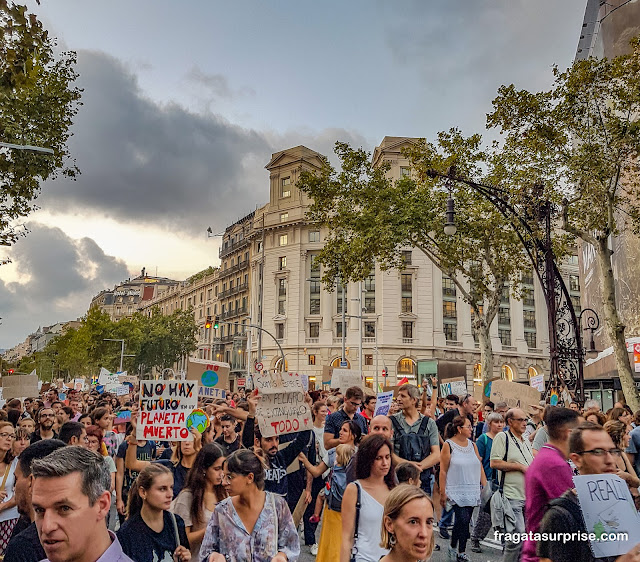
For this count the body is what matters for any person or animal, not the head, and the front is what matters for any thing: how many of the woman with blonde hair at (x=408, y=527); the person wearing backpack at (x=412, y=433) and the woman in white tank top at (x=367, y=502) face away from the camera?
0

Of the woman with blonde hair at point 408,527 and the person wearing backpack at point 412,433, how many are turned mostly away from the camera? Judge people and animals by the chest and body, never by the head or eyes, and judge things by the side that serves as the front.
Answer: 0

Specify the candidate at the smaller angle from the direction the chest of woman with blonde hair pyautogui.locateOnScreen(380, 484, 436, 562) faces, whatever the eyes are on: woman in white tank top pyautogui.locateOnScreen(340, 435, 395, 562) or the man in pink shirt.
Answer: the man in pink shirt

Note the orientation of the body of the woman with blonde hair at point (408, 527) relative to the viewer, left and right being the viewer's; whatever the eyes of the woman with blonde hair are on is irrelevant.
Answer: facing the viewer and to the right of the viewer

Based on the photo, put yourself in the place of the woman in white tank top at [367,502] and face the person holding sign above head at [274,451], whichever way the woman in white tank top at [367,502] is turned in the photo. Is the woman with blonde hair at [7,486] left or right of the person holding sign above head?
left

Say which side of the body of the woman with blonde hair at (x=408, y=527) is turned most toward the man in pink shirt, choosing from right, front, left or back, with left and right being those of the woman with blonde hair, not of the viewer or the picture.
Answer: left

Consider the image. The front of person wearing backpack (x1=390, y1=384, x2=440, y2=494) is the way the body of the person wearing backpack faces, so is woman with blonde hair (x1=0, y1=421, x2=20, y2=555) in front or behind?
in front

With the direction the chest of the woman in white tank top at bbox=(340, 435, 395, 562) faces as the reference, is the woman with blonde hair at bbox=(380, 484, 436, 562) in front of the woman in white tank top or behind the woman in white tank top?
in front

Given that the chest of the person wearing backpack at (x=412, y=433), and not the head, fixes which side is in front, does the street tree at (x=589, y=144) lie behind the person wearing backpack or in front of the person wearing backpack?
behind

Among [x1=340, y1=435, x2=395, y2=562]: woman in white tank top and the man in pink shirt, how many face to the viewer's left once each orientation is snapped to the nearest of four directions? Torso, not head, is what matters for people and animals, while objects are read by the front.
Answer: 0
